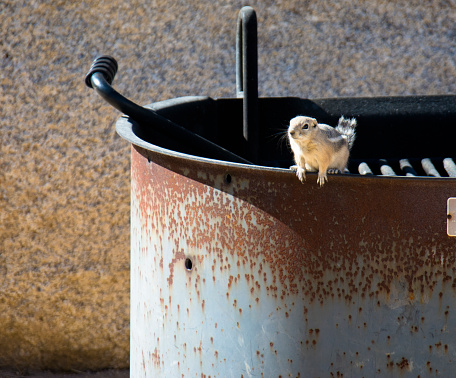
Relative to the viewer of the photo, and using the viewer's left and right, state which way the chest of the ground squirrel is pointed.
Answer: facing the viewer and to the left of the viewer
